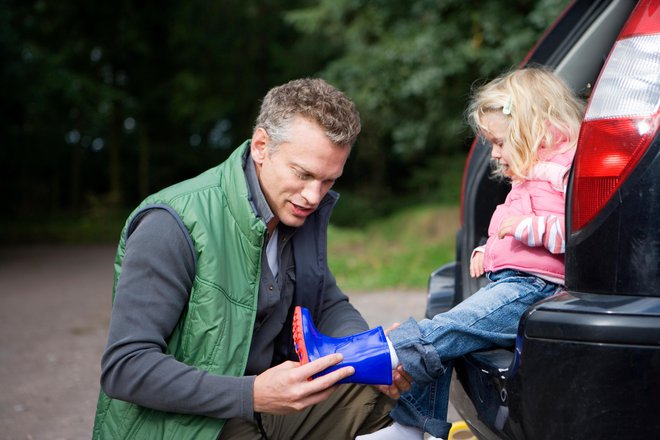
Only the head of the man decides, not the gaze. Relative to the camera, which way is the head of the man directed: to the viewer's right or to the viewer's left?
to the viewer's right

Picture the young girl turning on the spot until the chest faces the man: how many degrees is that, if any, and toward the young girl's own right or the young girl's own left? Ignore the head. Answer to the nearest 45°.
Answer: approximately 45° to the young girl's own left

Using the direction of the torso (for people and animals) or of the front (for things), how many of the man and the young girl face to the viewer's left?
1

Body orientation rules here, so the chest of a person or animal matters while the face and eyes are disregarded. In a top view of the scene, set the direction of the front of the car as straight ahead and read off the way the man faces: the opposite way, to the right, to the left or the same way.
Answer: to the right

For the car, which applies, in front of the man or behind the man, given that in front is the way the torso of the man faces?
in front

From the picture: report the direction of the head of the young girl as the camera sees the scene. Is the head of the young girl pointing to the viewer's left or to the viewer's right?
to the viewer's left

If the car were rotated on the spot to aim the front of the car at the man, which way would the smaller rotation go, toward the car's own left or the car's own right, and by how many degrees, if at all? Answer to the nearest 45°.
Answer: approximately 135° to the car's own left

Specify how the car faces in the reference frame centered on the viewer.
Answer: facing away from the viewer and to the right of the viewer

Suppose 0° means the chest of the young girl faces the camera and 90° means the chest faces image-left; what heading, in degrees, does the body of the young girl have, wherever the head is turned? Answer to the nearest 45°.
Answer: approximately 90°
